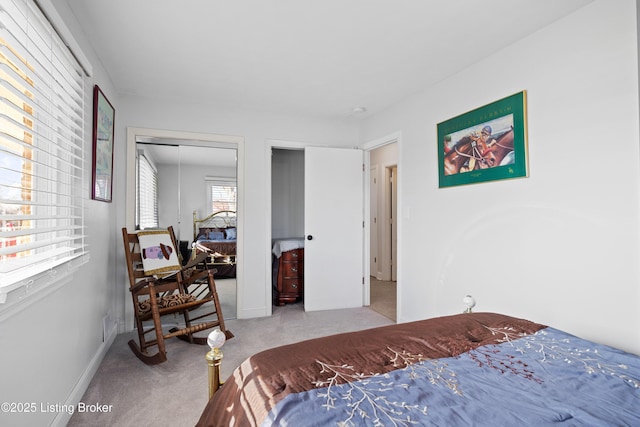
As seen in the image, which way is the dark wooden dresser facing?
toward the camera

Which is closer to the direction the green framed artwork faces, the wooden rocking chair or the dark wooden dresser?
the wooden rocking chair

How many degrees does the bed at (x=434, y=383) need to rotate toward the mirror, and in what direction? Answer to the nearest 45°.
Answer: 0° — it already faces it

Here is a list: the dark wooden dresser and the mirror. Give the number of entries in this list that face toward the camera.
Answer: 2

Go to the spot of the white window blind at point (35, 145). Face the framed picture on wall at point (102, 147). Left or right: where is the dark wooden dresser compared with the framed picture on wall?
right

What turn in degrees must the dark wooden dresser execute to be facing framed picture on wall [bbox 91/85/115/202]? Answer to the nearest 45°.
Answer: approximately 45° to its right

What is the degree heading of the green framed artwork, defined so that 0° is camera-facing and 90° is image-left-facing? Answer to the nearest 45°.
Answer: approximately 45°

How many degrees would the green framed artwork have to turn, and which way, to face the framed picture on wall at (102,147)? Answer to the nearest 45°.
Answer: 0° — it already faces it

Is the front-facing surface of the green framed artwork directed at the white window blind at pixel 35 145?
yes

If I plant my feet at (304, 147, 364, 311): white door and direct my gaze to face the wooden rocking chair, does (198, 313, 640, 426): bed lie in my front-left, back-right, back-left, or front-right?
front-left

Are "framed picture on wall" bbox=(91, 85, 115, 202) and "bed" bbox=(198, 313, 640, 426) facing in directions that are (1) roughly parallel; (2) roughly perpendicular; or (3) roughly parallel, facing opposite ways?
roughly perpendicular

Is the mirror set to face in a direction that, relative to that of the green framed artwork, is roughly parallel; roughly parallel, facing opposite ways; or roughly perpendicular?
roughly perpendicular

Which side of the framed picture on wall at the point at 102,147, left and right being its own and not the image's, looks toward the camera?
right

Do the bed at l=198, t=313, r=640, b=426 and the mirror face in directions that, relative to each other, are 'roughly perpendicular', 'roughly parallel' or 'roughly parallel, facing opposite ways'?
roughly parallel, facing opposite ways

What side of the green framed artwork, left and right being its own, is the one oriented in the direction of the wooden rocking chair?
front

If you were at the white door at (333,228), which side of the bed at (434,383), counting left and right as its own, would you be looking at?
front

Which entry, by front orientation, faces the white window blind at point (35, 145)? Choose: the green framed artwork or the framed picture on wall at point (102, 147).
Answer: the green framed artwork

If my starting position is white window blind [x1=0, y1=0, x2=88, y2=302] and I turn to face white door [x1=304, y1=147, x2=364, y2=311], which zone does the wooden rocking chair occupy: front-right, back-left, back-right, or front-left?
front-left
